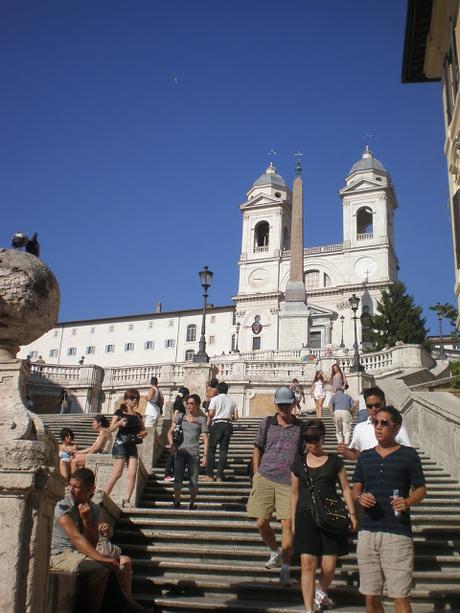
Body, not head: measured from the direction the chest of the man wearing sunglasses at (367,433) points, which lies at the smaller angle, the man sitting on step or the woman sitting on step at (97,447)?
the man sitting on step

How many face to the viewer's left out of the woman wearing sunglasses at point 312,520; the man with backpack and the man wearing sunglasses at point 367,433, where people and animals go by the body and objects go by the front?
0

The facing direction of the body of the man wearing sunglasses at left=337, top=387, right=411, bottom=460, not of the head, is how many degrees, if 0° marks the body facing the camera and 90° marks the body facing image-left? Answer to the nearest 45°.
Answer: approximately 0°

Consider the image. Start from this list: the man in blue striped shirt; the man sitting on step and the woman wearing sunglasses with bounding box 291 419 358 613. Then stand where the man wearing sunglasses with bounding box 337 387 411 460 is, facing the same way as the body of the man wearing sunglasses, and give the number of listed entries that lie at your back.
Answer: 0

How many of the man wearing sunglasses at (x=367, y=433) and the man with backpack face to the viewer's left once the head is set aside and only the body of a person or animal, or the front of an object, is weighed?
0

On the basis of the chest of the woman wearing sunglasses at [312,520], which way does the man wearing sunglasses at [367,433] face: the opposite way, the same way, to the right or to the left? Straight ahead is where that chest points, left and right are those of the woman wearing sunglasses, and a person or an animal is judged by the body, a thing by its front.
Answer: the same way

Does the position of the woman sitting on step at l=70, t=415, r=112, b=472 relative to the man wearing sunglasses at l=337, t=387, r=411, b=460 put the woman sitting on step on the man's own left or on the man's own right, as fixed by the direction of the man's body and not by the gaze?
on the man's own right

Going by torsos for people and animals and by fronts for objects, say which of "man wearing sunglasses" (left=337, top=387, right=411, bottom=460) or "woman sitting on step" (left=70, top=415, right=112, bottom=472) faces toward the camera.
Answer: the man wearing sunglasses

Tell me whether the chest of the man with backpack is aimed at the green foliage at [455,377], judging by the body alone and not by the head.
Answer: no

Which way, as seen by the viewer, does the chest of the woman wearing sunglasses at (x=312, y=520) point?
toward the camera

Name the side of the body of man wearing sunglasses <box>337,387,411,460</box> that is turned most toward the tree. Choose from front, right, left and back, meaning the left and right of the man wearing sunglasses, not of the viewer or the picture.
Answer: back

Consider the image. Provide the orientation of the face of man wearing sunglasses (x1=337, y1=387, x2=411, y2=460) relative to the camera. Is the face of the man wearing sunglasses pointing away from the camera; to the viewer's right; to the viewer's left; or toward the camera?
toward the camera

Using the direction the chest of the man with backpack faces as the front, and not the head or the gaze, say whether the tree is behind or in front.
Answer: behind

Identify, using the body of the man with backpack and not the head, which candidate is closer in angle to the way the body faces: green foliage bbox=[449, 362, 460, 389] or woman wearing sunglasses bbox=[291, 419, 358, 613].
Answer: the woman wearing sunglasses

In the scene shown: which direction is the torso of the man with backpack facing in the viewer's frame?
toward the camera

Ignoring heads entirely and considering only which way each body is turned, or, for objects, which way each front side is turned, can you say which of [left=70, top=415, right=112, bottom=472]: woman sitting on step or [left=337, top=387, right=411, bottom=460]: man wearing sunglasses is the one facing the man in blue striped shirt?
the man wearing sunglasses

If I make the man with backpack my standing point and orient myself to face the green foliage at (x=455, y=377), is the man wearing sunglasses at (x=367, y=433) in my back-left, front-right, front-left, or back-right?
front-right

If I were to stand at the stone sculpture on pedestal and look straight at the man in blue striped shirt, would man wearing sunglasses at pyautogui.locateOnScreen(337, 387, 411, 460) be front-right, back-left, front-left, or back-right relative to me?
front-left

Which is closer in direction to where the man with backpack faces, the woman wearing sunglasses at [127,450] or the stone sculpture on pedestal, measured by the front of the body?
the stone sculpture on pedestal

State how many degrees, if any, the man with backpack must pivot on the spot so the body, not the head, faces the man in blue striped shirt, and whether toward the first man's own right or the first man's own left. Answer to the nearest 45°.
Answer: approximately 45° to the first man's own left
